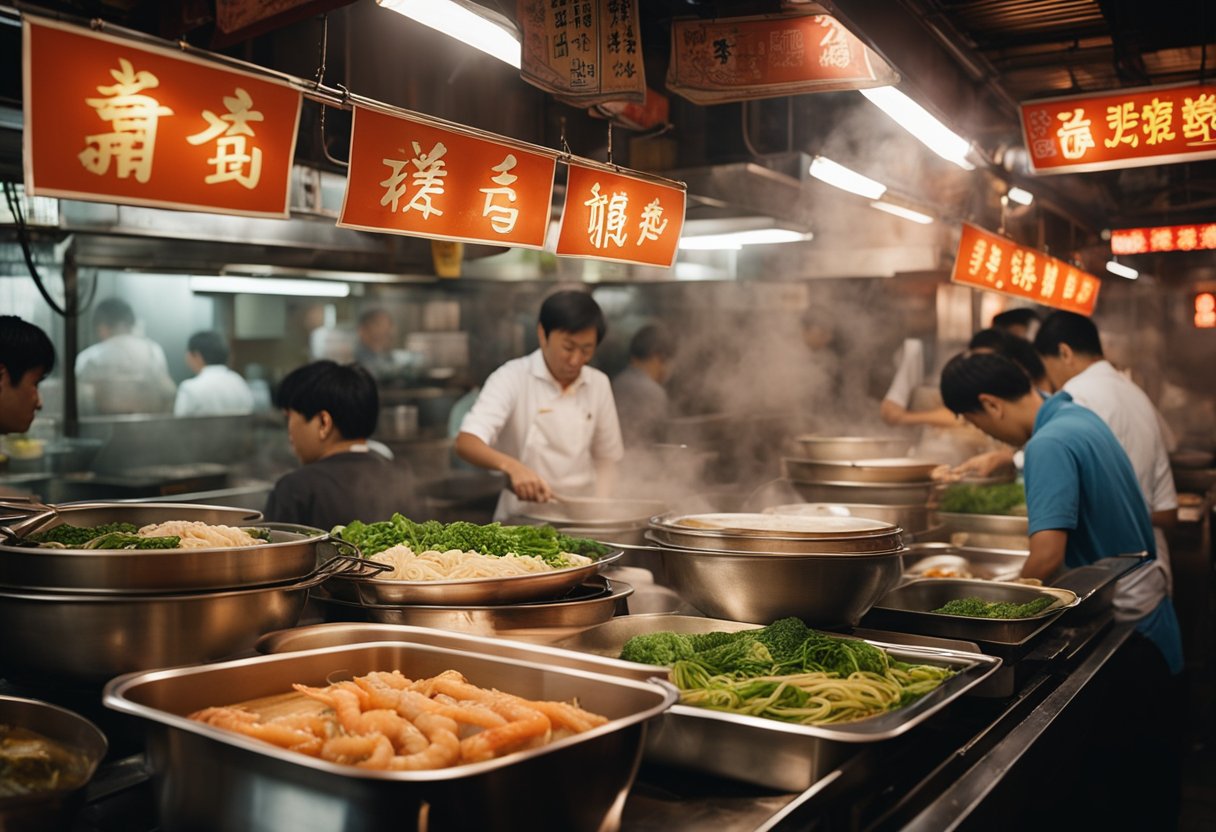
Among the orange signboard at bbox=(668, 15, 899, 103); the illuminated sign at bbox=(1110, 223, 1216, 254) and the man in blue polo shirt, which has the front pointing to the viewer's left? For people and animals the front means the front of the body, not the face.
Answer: the man in blue polo shirt

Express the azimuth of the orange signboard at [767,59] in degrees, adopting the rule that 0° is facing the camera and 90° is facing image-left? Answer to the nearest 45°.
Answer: approximately 0°

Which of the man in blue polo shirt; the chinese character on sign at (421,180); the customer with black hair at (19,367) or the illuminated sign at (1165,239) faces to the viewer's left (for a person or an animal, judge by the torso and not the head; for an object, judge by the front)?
the man in blue polo shirt

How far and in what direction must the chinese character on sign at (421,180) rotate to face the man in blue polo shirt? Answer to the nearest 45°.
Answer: approximately 90° to its left

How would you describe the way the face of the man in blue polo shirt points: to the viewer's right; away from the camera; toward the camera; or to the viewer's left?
to the viewer's left

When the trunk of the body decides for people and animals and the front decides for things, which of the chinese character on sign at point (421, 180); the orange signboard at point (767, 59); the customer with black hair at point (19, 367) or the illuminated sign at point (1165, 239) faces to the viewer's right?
the customer with black hair

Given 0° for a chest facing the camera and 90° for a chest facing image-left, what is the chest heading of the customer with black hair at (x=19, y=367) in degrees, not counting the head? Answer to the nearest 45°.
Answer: approximately 270°

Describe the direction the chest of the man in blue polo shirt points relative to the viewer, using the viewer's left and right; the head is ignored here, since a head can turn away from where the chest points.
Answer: facing to the left of the viewer

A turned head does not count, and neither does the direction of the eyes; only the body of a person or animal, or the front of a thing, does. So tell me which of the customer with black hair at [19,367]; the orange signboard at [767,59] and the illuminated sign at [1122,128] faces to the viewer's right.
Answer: the customer with black hair

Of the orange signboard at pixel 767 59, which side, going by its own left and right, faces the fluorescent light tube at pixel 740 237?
back

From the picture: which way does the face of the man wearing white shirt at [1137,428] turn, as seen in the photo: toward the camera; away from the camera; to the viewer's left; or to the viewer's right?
to the viewer's left
